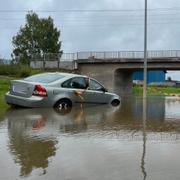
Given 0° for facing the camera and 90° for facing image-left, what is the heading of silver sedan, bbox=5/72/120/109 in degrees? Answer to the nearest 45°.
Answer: approximately 225°

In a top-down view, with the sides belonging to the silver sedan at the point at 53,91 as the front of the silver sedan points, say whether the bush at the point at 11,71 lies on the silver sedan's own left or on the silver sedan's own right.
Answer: on the silver sedan's own left
